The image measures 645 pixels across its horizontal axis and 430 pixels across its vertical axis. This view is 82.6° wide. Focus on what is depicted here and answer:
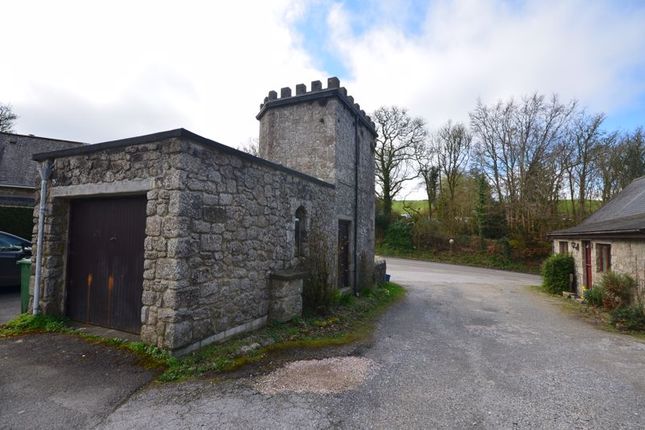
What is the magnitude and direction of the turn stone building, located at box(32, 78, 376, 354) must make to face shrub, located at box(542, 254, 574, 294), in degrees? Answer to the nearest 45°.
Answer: approximately 135° to its left

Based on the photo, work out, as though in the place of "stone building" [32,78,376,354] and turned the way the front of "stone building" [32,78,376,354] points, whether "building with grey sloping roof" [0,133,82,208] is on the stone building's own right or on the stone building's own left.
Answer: on the stone building's own right

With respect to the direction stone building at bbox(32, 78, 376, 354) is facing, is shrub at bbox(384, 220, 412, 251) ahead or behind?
behind

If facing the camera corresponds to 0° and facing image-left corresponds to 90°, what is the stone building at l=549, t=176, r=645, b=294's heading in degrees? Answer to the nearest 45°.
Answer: approximately 45°

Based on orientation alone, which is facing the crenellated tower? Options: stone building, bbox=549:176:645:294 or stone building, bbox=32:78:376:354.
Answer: stone building, bbox=549:176:645:294

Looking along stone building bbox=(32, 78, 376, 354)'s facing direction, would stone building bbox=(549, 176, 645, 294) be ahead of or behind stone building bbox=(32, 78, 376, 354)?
behind

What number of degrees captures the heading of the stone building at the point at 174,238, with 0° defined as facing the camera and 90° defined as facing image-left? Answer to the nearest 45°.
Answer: approximately 45°

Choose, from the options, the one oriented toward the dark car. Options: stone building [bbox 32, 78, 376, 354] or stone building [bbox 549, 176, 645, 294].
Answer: stone building [bbox 549, 176, 645, 294]

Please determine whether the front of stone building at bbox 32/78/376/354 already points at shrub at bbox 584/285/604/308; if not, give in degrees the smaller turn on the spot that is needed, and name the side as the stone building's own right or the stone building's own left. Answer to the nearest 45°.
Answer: approximately 135° to the stone building's own left

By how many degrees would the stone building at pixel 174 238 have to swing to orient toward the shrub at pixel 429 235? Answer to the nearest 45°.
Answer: approximately 180°

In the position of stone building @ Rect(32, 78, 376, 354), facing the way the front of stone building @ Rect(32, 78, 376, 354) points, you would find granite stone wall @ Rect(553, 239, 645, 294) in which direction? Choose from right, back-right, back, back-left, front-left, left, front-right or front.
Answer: back-left

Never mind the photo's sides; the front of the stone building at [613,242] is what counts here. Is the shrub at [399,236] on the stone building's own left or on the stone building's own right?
on the stone building's own right
